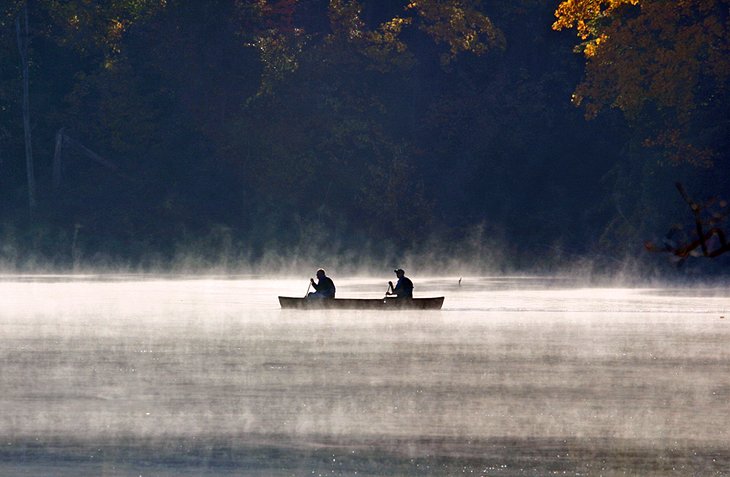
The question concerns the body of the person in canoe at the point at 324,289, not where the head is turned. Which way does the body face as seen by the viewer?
to the viewer's left
